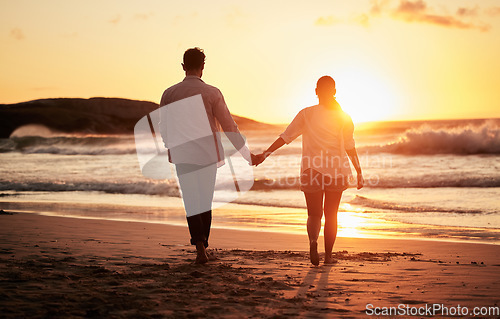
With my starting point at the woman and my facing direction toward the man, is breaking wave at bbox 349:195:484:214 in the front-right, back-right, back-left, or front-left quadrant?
back-right

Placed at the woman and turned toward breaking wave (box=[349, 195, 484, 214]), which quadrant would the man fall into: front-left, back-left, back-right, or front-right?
back-left

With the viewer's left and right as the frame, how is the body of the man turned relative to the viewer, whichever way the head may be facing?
facing away from the viewer

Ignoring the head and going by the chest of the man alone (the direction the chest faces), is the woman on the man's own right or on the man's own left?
on the man's own right

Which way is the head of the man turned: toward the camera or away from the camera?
away from the camera

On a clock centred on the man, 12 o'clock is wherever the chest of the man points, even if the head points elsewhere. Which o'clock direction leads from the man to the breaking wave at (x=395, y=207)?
The breaking wave is roughly at 1 o'clock from the man.

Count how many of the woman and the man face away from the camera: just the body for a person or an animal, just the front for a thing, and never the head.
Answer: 2

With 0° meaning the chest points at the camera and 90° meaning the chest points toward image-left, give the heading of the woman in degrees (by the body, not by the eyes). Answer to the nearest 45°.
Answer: approximately 180°

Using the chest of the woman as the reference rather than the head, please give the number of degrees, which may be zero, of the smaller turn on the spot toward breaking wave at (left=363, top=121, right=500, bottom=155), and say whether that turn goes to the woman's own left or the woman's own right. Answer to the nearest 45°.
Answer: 0° — they already face it

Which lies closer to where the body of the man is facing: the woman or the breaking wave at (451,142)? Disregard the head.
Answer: the breaking wave
